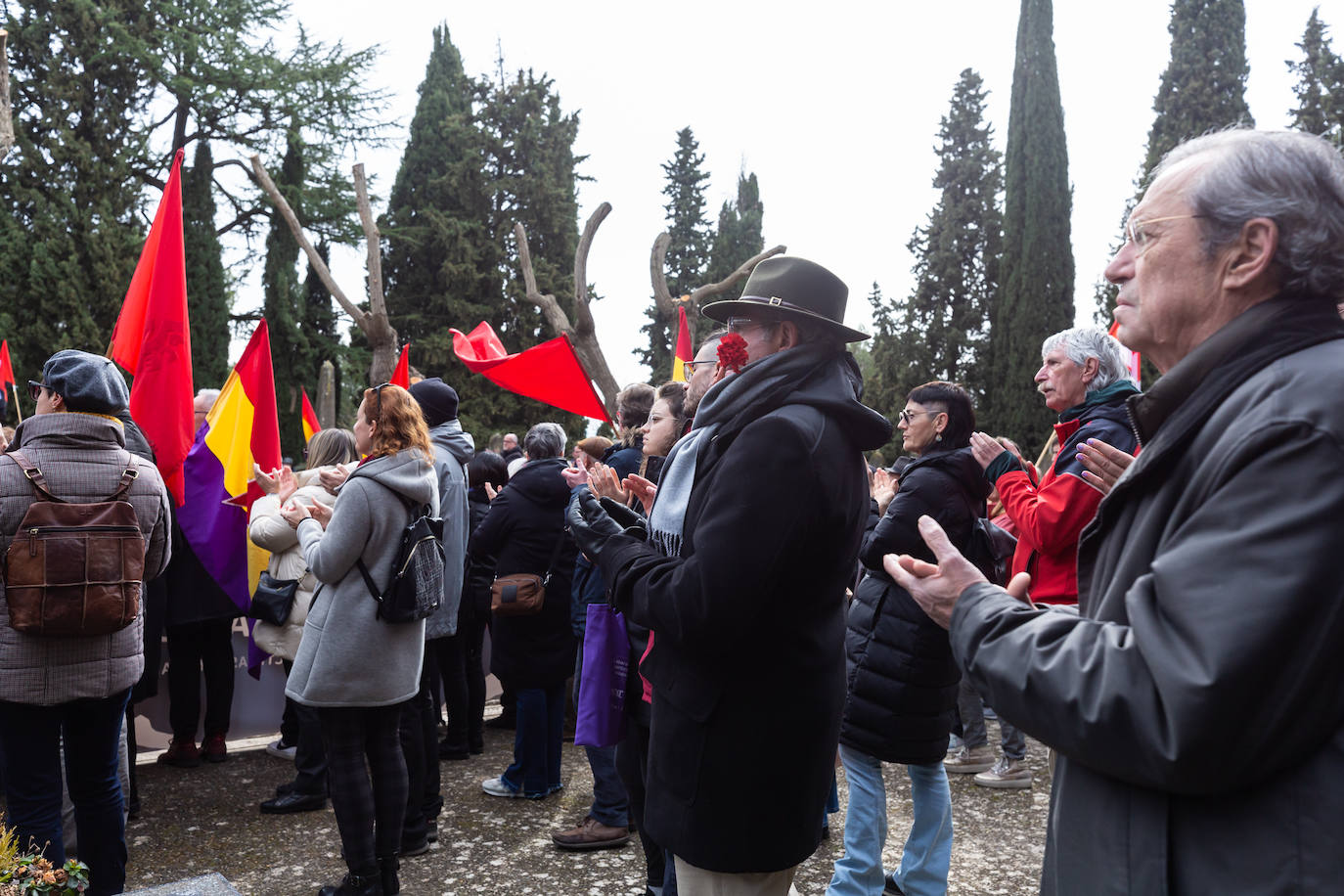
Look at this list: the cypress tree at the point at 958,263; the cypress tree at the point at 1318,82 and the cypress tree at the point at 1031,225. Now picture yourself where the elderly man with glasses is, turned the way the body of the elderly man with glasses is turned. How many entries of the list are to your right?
3

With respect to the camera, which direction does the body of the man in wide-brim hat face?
to the viewer's left

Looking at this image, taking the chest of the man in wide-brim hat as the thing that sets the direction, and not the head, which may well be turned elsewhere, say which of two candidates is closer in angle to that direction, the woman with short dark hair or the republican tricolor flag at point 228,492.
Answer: the republican tricolor flag

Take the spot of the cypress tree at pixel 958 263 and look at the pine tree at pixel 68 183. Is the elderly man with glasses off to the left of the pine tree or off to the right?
left

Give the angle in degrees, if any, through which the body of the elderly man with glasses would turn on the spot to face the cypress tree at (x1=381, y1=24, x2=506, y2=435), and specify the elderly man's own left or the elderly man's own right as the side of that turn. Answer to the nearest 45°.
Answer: approximately 45° to the elderly man's own right

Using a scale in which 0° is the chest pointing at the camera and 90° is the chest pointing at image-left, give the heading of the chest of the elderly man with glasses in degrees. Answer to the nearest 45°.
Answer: approximately 90°

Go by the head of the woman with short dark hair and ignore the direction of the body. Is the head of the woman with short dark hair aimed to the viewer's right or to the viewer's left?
to the viewer's left
